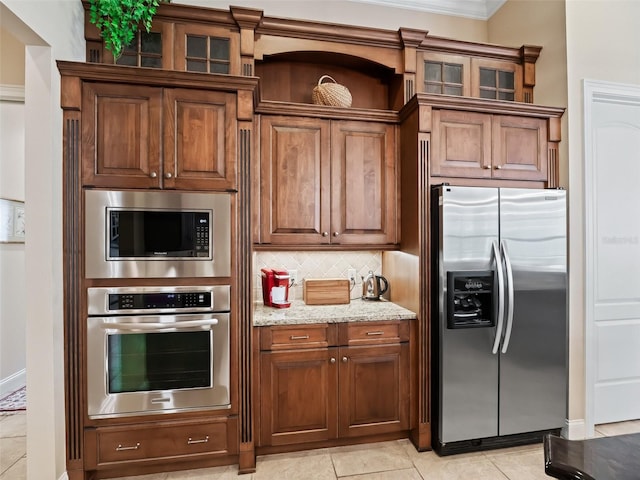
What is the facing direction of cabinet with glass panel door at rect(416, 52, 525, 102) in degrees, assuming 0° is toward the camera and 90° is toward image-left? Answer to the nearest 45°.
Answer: approximately 315°

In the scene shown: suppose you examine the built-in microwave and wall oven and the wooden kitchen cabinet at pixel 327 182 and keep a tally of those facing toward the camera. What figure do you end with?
2

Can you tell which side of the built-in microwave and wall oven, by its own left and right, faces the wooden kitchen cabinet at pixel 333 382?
left

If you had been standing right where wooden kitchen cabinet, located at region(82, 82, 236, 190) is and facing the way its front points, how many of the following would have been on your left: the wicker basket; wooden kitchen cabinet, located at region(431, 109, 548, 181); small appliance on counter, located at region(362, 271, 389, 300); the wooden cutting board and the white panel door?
5

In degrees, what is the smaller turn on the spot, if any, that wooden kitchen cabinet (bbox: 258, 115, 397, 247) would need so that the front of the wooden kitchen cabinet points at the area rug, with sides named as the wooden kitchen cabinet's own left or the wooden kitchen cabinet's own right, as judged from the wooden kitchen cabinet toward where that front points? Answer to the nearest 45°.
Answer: approximately 90° to the wooden kitchen cabinet's own right

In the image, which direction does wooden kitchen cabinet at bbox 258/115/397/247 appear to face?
toward the camera

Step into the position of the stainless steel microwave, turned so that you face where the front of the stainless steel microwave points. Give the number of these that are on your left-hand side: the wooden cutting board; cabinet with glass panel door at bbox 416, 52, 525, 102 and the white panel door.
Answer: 3

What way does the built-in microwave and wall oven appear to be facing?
toward the camera

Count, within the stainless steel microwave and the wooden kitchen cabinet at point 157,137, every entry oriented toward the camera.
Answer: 2

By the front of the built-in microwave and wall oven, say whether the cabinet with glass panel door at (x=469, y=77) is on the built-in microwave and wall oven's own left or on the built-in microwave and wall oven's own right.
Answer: on the built-in microwave and wall oven's own left

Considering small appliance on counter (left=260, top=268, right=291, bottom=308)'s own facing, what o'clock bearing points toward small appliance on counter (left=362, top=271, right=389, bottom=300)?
small appliance on counter (left=362, top=271, right=389, bottom=300) is roughly at 10 o'clock from small appliance on counter (left=260, top=268, right=291, bottom=308).

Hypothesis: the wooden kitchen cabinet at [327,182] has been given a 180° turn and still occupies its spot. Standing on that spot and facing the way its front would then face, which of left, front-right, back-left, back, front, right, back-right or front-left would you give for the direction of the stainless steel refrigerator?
right

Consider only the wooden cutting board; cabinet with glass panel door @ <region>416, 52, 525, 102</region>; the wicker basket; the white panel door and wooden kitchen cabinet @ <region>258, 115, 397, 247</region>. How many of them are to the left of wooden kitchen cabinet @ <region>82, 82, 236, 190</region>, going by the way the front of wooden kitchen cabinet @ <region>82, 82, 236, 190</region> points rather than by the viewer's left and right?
5

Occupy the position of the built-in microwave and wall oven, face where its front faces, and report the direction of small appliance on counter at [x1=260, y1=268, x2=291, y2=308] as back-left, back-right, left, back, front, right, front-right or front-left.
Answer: left

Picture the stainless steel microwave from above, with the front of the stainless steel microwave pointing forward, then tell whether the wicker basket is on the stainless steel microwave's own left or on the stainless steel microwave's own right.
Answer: on the stainless steel microwave's own left

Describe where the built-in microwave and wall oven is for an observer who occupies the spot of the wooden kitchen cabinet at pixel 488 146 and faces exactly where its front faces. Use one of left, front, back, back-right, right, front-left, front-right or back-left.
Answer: right

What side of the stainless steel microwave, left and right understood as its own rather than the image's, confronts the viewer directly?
front

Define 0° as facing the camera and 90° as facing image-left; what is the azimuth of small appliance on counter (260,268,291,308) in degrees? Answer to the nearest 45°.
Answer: approximately 315°

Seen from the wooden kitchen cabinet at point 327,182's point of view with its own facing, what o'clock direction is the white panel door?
The white panel door is roughly at 9 o'clock from the wooden kitchen cabinet.
